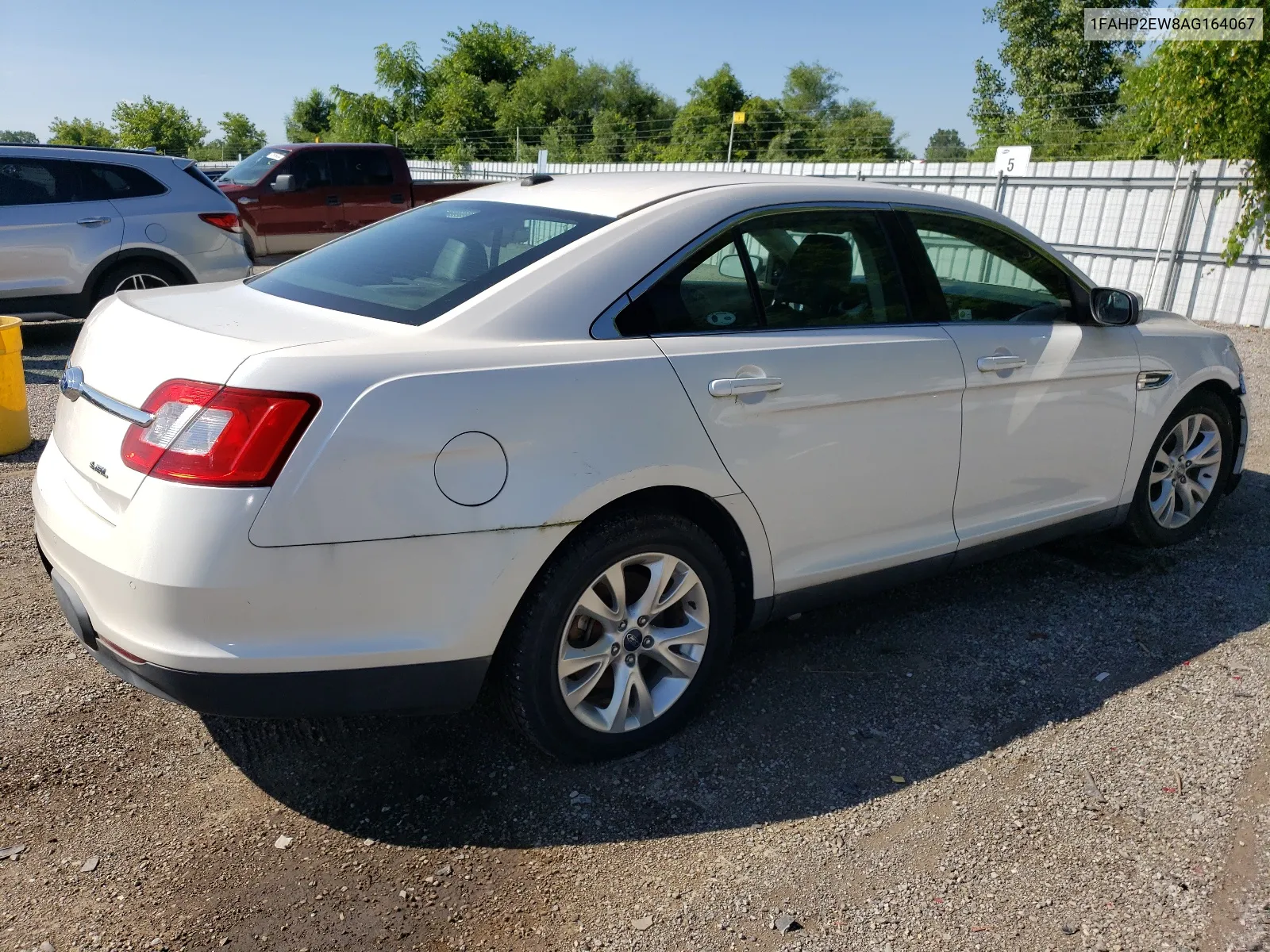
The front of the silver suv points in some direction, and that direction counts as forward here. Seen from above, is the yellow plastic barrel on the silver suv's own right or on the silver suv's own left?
on the silver suv's own left

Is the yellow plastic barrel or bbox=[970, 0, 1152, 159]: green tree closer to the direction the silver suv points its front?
the yellow plastic barrel

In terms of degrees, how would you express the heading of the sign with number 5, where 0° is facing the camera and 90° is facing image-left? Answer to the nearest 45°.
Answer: approximately 0°

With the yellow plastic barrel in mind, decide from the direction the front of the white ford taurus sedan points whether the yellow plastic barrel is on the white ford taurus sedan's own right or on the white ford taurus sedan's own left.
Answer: on the white ford taurus sedan's own left

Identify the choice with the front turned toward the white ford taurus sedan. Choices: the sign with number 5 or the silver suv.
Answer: the sign with number 5

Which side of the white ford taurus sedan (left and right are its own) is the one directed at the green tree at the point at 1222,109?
front

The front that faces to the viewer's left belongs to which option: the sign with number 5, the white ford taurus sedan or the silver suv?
the silver suv

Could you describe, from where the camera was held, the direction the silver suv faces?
facing to the left of the viewer

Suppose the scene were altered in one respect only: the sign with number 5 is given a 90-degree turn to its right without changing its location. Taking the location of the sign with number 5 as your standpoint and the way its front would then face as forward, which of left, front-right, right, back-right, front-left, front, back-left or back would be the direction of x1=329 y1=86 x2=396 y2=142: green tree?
front-right

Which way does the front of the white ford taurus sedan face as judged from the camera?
facing away from the viewer and to the right of the viewer
